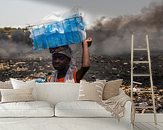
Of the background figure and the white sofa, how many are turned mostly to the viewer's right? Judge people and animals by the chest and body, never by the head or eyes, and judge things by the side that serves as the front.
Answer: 0

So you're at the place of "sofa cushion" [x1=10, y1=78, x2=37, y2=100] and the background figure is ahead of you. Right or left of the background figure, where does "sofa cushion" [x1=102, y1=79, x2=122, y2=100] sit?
right

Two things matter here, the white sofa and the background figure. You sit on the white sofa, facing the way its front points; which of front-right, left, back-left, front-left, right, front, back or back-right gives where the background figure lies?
back

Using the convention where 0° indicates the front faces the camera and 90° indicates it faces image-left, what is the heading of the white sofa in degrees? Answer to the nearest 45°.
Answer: approximately 0°
